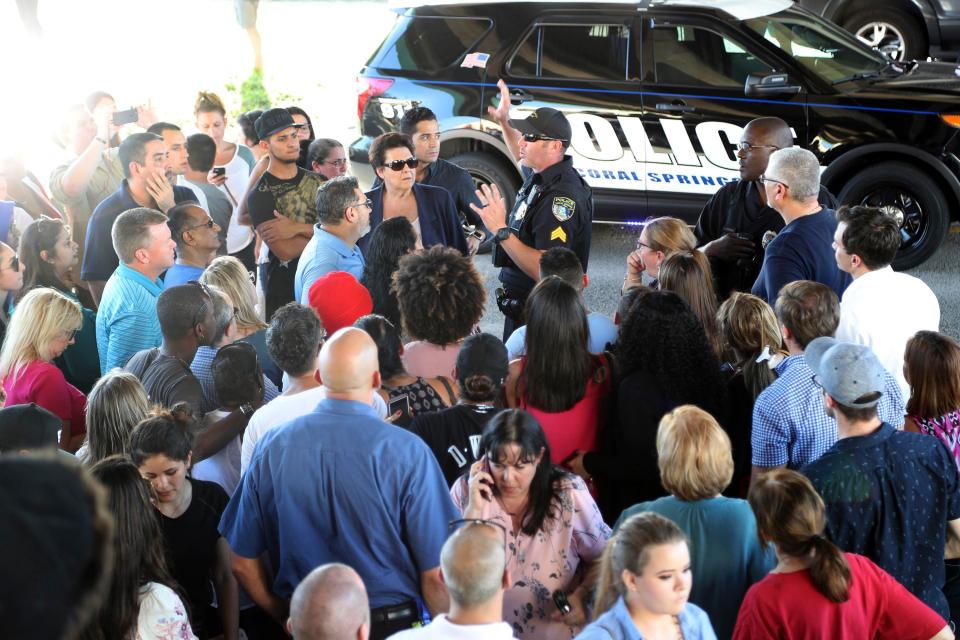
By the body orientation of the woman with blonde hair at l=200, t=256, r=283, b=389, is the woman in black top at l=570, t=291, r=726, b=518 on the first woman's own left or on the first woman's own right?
on the first woman's own right

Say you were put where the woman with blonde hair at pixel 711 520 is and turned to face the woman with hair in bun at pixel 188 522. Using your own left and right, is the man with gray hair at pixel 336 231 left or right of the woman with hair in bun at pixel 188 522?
right

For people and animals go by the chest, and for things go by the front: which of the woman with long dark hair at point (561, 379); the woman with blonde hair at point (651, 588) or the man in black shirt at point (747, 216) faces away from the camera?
the woman with long dark hair

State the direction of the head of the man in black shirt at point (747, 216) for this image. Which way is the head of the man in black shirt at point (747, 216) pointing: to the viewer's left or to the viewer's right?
to the viewer's left

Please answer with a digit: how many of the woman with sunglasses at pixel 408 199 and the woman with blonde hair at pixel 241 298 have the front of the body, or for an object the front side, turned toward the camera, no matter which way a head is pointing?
1

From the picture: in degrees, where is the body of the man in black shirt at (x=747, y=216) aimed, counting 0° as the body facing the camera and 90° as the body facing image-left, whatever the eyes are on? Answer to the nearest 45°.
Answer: approximately 45°

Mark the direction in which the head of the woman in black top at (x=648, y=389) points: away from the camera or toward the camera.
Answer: away from the camera

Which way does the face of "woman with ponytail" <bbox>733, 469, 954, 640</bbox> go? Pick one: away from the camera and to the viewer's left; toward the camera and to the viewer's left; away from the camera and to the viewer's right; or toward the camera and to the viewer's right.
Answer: away from the camera and to the viewer's left

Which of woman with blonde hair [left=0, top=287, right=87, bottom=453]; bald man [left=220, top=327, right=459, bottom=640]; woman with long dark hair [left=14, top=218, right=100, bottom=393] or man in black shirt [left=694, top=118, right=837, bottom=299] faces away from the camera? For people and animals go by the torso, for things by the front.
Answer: the bald man

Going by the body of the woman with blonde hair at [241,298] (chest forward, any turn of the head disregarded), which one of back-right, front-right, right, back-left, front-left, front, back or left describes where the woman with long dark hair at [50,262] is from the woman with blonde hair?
left

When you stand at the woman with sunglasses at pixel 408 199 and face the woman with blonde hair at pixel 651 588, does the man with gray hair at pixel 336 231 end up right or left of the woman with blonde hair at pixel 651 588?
right

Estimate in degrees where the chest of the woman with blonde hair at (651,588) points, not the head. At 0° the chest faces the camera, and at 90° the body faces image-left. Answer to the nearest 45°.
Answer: approximately 315°

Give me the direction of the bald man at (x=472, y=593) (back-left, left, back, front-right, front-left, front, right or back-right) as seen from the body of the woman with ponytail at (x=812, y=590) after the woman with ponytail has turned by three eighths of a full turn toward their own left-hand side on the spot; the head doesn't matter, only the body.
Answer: front-right
